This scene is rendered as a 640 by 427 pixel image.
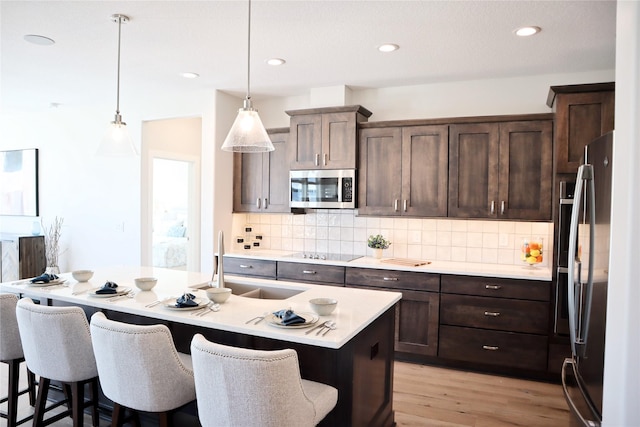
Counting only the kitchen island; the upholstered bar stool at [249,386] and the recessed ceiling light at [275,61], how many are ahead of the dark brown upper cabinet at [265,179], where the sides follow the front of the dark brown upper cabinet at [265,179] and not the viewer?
3

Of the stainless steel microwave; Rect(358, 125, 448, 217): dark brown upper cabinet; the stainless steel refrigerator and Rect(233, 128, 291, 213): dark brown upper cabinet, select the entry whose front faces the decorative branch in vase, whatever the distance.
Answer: the stainless steel refrigerator

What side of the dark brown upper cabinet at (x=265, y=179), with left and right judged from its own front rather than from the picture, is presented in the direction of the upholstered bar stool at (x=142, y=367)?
front

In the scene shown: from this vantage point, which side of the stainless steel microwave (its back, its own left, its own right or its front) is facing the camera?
front

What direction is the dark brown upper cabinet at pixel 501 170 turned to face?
toward the camera

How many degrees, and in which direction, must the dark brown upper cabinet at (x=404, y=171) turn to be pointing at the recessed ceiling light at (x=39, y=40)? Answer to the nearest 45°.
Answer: approximately 45° to its right

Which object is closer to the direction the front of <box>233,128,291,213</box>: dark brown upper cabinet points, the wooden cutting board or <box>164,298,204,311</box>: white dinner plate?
the white dinner plate

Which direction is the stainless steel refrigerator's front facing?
to the viewer's left

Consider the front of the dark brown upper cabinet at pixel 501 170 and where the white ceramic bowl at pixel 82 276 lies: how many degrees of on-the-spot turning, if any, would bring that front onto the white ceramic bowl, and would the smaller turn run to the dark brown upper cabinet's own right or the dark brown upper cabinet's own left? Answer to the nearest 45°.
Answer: approximately 45° to the dark brown upper cabinet's own right

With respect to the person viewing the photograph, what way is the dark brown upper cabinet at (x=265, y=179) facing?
facing the viewer

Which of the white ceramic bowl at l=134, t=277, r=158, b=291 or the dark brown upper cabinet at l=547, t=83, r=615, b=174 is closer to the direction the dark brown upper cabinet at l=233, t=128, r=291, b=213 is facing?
the white ceramic bowl

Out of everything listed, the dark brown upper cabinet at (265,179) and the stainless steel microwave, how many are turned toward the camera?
2
